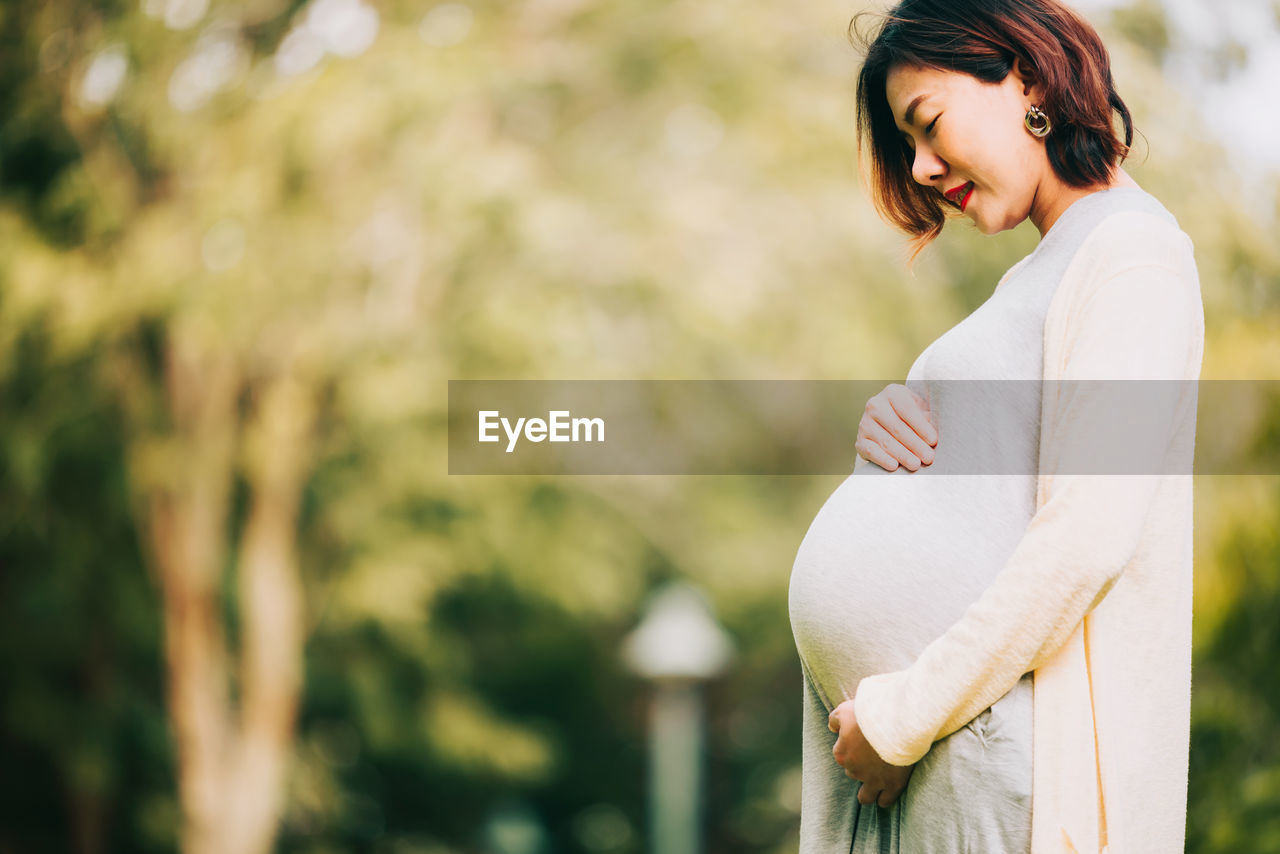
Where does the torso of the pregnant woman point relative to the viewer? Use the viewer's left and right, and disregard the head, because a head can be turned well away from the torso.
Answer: facing to the left of the viewer

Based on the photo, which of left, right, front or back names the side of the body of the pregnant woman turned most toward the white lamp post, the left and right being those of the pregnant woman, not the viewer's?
right
